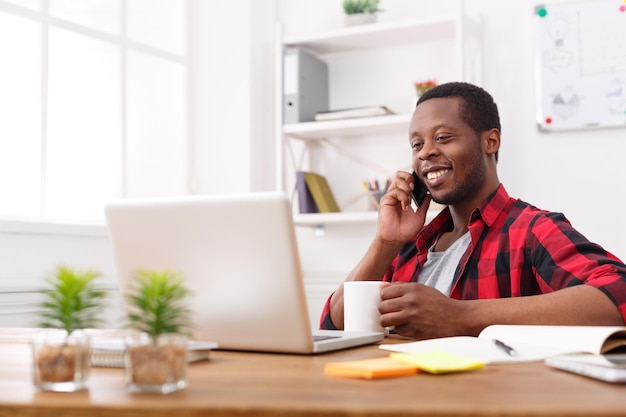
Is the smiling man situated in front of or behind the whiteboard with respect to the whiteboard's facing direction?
in front

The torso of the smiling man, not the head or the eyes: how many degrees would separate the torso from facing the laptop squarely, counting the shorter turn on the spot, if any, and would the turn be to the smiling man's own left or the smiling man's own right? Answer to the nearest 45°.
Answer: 0° — they already face it

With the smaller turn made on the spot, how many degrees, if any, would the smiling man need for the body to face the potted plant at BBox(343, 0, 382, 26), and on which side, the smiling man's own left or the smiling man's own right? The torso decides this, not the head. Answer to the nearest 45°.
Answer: approximately 135° to the smiling man's own right

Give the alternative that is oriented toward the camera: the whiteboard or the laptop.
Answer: the whiteboard

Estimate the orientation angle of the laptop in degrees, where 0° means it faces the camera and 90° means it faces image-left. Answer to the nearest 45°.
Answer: approximately 225°

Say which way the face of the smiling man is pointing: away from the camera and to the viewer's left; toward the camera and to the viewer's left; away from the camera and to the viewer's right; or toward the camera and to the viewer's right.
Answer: toward the camera and to the viewer's left

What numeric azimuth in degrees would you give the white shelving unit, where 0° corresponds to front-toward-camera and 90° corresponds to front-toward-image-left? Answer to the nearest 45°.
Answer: approximately 45°

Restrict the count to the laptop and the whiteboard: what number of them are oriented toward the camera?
1

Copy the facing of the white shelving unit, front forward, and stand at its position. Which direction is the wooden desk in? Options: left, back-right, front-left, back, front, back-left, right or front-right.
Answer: front-left

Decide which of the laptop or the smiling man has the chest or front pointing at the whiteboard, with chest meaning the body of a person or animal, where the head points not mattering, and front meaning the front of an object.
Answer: the laptop

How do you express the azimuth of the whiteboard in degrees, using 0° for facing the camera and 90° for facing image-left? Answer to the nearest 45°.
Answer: approximately 0°

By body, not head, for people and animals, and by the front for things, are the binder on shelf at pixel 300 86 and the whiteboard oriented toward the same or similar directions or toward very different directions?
same or similar directions

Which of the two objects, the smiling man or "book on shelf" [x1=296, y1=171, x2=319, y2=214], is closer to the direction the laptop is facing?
the smiling man

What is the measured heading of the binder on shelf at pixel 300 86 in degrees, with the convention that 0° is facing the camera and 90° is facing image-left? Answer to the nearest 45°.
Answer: approximately 45°

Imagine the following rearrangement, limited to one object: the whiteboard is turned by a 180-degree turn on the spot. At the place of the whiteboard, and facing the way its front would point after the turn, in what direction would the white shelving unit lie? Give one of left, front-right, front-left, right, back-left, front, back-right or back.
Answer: left

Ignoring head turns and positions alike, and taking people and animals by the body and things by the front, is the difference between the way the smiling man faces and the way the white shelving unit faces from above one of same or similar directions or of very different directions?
same or similar directions
